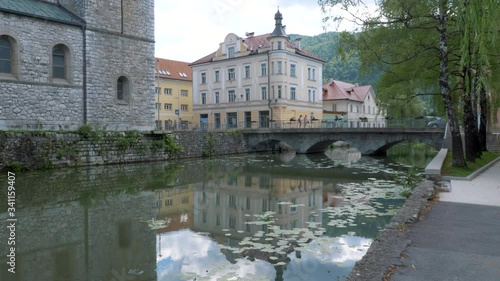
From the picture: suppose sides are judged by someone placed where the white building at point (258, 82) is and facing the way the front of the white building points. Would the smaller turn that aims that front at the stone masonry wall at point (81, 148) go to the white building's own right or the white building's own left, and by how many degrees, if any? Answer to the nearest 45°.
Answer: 0° — it already faces it

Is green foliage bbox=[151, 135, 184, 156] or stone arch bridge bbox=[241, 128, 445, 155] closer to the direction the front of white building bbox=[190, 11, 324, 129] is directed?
the green foliage

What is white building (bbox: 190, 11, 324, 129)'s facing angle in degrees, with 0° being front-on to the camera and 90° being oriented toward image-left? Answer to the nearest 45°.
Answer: approximately 45°

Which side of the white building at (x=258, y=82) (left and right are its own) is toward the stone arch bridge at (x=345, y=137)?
left

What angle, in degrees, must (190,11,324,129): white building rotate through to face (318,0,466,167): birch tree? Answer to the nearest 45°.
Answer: approximately 45° to its left

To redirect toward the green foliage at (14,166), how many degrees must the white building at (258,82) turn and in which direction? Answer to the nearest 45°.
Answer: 0° — it already faces it
